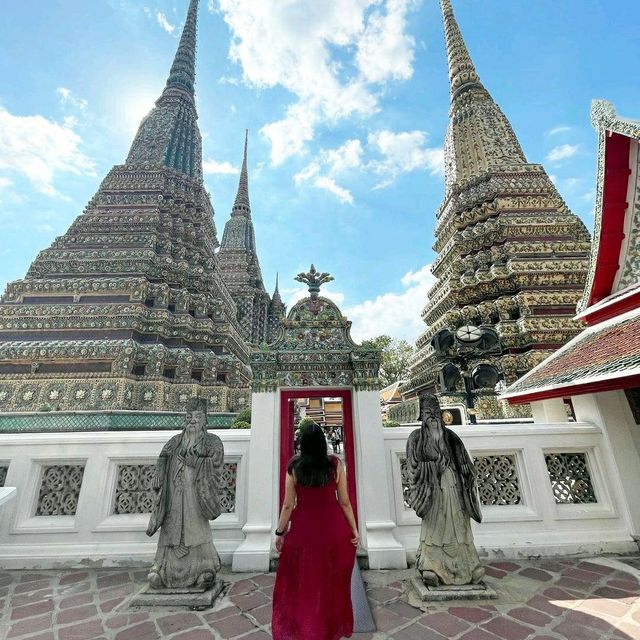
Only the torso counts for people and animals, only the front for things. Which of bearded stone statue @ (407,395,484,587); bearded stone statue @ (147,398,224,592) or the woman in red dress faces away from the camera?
the woman in red dress

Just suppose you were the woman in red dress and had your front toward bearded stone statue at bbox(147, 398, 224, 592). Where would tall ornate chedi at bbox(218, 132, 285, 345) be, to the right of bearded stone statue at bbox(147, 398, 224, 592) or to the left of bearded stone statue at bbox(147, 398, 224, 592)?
right

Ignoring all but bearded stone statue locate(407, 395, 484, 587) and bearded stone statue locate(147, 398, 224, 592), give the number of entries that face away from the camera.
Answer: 0

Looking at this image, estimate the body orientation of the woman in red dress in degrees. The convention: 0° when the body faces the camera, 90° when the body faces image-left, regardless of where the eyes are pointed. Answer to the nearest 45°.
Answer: approximately 180°

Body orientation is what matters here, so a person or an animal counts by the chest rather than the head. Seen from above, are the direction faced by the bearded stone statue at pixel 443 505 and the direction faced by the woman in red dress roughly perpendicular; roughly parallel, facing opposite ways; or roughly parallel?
roughly parallel, facing opposite ways

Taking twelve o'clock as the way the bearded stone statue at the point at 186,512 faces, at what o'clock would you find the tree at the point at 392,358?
The tree is roughly at 7 o'clock from the bearded stone statue.

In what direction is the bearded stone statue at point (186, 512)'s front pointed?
toward the camera

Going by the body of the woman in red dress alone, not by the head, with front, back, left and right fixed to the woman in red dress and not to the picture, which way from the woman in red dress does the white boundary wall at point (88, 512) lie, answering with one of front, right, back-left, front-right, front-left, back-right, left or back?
front-left

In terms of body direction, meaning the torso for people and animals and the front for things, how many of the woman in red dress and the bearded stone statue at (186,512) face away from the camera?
1

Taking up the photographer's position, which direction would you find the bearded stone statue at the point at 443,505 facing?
facing the viewer

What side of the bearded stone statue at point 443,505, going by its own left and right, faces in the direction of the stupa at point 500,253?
back

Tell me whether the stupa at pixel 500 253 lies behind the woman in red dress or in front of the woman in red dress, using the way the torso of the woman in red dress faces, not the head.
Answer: in front

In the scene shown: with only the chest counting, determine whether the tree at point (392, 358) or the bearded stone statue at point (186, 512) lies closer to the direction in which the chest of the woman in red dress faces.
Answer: the tree

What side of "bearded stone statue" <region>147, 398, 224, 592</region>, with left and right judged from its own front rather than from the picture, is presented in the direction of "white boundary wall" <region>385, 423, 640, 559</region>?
left

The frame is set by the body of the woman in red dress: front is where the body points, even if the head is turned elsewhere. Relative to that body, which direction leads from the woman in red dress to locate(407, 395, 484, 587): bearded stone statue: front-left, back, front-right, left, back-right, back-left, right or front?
front-right

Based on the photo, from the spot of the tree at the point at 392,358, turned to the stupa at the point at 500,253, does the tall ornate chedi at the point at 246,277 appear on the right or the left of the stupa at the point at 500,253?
right
